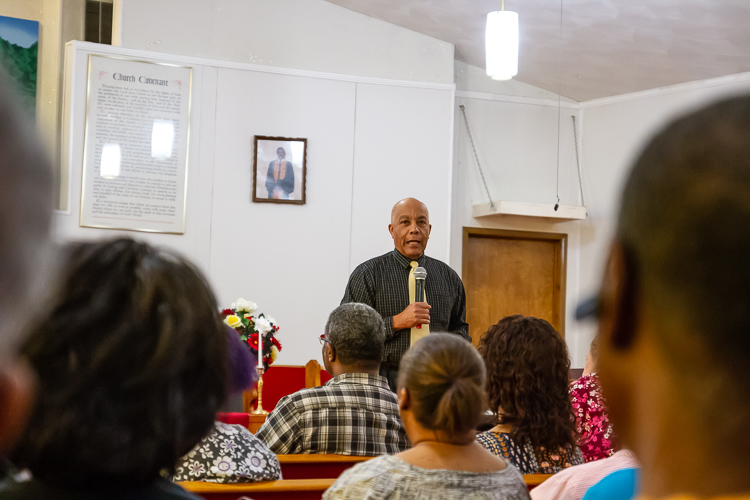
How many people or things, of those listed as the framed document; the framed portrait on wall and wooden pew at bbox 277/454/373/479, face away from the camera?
1

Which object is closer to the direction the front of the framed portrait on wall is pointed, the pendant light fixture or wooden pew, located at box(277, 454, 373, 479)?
the wooden pew

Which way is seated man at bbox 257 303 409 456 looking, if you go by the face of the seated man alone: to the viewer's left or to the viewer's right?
to the viewer's left

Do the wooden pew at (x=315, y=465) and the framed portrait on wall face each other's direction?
yes

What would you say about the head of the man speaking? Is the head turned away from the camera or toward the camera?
toward the camera

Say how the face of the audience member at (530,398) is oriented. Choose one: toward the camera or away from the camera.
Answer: away from the camera

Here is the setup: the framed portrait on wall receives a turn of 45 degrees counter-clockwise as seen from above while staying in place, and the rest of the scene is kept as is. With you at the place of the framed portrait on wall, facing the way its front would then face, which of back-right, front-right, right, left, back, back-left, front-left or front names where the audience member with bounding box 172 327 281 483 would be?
front-right

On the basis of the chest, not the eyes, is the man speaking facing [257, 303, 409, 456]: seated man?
yes

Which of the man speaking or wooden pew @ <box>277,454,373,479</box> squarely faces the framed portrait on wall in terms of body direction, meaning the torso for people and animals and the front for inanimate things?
the wooden pew

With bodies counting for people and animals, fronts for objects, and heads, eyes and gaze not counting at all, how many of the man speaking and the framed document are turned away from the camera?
0

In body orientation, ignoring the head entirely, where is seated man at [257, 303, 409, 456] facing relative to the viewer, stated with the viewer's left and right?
facing away from the viewer and to the left of the viewer

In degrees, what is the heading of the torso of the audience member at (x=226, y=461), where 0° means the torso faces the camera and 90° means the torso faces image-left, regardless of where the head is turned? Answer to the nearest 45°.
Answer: approximately 180°

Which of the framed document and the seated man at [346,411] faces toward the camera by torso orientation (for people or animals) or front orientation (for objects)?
the framed document

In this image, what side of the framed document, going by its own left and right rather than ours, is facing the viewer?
front

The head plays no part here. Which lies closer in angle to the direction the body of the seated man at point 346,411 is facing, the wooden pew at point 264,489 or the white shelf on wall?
the white shelf on wall

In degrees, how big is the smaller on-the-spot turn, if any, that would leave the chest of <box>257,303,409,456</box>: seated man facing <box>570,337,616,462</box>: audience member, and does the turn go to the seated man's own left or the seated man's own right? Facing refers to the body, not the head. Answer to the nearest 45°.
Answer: approximately 135° to the seated man's own right

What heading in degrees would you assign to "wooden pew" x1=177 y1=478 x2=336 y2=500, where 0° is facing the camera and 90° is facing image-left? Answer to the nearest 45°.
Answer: approximately 180°

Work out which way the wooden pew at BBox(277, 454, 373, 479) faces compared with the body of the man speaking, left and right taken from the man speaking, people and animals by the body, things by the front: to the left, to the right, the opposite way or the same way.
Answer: the opposite way

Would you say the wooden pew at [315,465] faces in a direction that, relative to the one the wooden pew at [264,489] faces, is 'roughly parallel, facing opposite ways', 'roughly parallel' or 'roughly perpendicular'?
roughly parallel

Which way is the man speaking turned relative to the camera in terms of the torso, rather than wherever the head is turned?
toward the camera

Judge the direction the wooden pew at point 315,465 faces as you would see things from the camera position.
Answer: facing away from the viewer

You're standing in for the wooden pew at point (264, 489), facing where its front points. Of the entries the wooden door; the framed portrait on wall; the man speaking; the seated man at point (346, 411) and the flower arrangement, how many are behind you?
0
